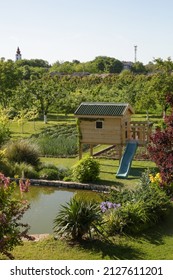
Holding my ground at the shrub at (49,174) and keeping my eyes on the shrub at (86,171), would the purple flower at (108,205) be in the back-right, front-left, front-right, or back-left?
front-right

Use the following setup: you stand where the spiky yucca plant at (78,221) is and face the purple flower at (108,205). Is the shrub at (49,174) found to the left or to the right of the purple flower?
left

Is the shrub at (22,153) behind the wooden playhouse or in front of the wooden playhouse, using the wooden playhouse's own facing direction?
behind

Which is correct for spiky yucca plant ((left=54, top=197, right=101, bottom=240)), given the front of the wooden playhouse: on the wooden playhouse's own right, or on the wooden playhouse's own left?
on the wooden playhouse's own right

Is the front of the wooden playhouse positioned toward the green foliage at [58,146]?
no

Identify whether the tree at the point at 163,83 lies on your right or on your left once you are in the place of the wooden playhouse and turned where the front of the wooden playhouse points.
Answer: on your left

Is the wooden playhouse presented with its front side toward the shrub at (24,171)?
no

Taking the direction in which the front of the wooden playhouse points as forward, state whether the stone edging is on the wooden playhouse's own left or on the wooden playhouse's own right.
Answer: on the wooden playhouse's own right
